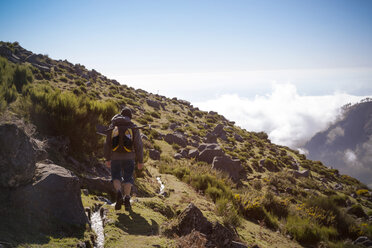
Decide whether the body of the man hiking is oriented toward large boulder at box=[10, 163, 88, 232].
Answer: no

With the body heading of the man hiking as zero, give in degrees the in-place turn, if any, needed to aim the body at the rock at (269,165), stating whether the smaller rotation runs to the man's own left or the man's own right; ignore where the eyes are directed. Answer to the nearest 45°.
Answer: approximately 45° to the man's own right

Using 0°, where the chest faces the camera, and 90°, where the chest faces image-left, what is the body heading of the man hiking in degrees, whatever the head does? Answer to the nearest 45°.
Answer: approximately 180°

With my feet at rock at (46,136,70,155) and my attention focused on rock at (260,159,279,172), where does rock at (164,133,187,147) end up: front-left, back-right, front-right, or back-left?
front-left

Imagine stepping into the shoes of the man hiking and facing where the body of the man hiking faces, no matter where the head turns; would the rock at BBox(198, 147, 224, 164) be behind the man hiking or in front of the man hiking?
in front

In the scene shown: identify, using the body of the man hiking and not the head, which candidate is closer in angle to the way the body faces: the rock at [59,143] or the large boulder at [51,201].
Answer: the rock

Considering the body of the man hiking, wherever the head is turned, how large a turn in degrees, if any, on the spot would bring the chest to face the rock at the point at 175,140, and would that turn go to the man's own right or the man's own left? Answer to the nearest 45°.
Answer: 0° — they already face it

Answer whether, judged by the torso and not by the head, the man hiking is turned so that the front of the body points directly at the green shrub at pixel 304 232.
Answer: no

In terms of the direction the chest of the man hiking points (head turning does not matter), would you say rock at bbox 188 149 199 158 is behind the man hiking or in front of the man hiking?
in front

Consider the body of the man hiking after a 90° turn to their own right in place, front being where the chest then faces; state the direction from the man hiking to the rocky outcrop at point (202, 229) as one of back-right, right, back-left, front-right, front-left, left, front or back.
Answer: front-right

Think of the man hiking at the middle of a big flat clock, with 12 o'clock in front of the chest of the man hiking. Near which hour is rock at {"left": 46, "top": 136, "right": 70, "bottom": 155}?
The rock is roughly at 11 o'clock from the man hiking.

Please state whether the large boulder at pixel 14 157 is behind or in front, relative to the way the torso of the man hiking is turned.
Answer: behind
